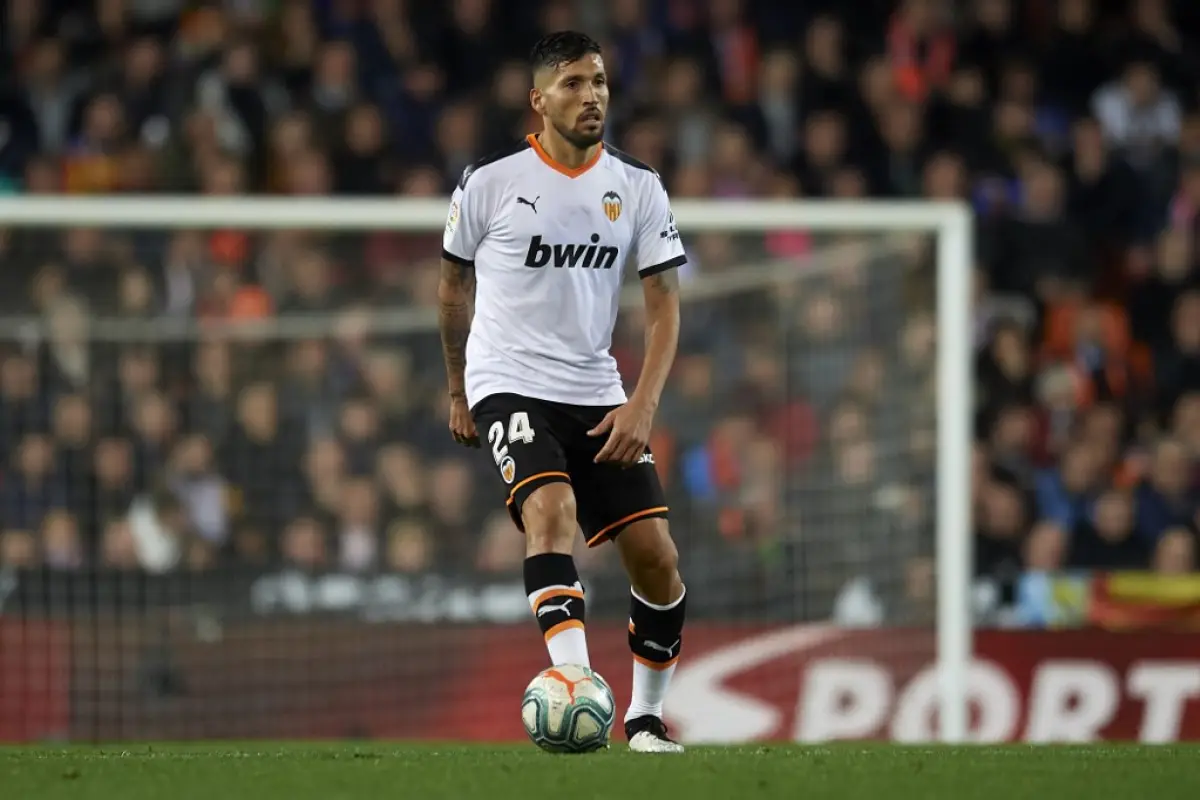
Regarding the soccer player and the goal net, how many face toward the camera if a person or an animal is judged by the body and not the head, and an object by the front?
2

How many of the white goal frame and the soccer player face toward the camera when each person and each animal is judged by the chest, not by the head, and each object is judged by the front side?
2

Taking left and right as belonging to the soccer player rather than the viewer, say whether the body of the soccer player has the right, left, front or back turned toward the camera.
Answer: front

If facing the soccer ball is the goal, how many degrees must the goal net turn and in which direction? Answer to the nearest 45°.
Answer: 0° — it already faces it

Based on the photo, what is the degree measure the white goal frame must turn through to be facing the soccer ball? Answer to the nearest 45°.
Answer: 0° — it already faces it

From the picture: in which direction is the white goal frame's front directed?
toward the camera

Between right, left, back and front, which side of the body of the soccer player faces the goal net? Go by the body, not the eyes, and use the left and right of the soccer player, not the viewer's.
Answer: back

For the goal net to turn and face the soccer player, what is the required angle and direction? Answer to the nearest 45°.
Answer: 0° — it already faces them
